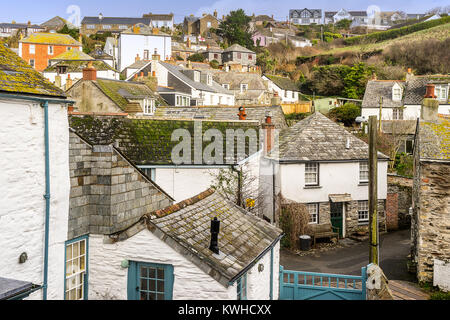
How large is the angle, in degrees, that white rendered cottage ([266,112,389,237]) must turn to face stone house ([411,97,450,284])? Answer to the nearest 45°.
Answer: approximately 45° to its left

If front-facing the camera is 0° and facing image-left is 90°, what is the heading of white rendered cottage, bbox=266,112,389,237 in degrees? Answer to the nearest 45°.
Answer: approximately 0°

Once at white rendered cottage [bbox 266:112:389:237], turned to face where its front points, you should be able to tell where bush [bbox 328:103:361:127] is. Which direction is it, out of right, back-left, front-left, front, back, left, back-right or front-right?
back

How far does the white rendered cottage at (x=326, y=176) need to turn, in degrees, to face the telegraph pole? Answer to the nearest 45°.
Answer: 0° — it already faces it

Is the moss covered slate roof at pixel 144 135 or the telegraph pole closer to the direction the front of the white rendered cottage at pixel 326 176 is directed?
the telegraph pole

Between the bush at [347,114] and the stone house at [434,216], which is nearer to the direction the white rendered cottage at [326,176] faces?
the stone house
